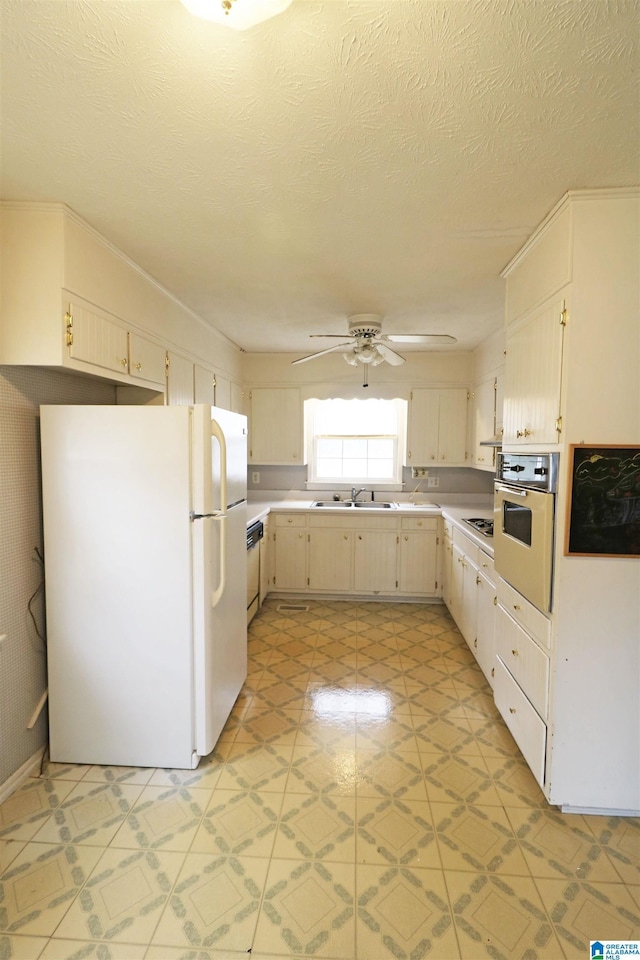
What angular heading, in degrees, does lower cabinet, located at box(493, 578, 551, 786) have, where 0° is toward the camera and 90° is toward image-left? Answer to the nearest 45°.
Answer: approximately 45°

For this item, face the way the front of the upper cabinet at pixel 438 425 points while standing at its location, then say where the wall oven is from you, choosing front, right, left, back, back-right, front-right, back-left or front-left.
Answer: front

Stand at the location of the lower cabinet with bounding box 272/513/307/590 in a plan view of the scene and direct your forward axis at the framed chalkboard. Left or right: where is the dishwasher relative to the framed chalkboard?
right

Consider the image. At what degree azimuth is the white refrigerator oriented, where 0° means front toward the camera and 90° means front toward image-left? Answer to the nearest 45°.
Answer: approximately 270°

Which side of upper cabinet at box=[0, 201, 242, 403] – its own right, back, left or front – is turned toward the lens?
right

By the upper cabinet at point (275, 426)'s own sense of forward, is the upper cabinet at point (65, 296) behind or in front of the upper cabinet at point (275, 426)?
in front

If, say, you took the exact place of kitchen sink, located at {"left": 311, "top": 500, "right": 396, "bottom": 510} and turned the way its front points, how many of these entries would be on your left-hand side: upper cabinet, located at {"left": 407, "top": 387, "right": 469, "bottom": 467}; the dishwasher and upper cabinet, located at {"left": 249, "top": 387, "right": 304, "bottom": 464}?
1

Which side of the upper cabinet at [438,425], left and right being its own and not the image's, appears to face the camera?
front

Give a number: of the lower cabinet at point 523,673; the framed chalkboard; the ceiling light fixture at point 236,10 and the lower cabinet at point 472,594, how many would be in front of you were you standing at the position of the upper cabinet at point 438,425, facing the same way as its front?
4

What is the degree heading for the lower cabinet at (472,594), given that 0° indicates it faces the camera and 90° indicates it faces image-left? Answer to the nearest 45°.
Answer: approximately 90°

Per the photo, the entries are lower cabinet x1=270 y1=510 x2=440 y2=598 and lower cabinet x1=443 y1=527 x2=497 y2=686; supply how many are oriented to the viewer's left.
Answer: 1

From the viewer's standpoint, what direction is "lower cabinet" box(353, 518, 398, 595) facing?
toward the camera

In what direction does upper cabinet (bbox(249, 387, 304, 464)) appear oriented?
toward the camera

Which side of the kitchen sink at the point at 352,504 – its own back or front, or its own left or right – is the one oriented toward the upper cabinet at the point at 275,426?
right

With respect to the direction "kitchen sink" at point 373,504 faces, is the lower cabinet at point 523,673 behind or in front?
in front
